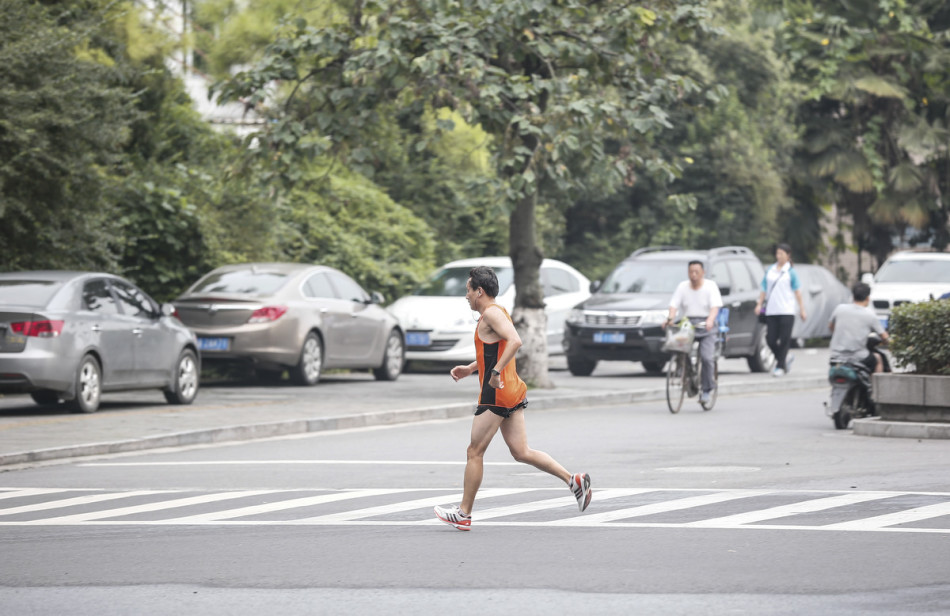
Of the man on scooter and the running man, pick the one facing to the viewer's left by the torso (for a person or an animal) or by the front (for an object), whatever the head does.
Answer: the running man

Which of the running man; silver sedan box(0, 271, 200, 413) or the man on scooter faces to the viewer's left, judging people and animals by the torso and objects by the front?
the running man

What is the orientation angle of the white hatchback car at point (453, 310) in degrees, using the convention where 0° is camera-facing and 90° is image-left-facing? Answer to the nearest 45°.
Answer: approximately 45°

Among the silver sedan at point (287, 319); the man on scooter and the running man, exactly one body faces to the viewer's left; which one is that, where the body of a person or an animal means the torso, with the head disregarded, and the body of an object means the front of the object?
the running man

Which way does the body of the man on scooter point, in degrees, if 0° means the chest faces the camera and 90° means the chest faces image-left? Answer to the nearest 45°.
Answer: approximately 225°

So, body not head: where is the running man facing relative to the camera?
to the viewer's left

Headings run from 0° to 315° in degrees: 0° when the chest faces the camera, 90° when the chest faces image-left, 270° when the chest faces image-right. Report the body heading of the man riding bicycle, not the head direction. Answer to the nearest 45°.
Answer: approximately 45°

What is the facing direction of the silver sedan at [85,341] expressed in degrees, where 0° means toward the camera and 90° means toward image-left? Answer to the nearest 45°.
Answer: approximately 225°

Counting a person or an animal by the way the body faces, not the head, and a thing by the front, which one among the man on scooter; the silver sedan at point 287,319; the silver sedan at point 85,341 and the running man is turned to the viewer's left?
the running man

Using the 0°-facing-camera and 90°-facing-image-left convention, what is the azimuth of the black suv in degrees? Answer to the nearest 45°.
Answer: approximately 45°

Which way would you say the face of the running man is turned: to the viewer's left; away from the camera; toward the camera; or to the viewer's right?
to the viewer's left

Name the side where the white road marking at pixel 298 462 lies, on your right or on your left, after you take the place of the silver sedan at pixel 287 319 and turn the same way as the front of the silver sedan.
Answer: on your right

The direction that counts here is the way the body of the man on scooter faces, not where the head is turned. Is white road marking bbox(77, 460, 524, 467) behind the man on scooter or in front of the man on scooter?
behind
